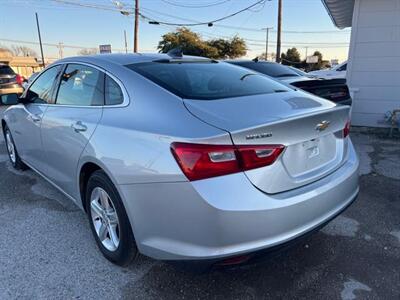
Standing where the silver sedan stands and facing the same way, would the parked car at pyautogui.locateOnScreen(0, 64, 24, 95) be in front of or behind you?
in front

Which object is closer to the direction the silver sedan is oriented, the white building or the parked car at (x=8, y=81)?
the parked car

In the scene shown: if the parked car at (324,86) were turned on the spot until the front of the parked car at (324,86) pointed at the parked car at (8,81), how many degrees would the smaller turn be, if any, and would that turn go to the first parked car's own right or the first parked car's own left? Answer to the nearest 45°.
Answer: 0° — it already faces it

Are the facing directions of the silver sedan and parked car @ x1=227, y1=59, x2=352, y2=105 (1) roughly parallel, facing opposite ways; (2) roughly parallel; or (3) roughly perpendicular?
roughly parallel

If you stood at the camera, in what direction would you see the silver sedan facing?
facing away from the viewer and to the left of the viewer

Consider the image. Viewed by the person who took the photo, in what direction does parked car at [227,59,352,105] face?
facing away from the viewer and to the left of the viewer

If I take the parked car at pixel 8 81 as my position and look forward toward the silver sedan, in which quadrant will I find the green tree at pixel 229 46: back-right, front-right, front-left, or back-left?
back-left

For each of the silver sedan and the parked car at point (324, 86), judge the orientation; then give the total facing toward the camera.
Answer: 0

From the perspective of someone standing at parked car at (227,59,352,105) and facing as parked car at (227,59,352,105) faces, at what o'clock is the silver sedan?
The silver sedan is roughly at 8 o'clock from the parked car.

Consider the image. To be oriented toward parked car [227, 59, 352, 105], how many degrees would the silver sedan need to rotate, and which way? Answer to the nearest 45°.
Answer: approximately 90° to its right

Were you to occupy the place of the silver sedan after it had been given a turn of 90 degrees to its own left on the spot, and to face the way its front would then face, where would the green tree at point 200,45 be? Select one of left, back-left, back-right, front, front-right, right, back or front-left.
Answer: back-right

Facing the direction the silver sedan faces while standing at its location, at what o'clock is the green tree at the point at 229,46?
The green tree is roughly at 2 o'clock from the silver sedan.
